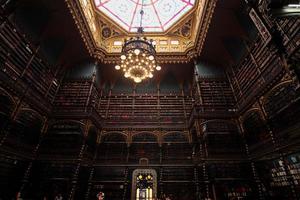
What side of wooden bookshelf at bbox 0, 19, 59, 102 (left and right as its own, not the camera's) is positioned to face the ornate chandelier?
front
